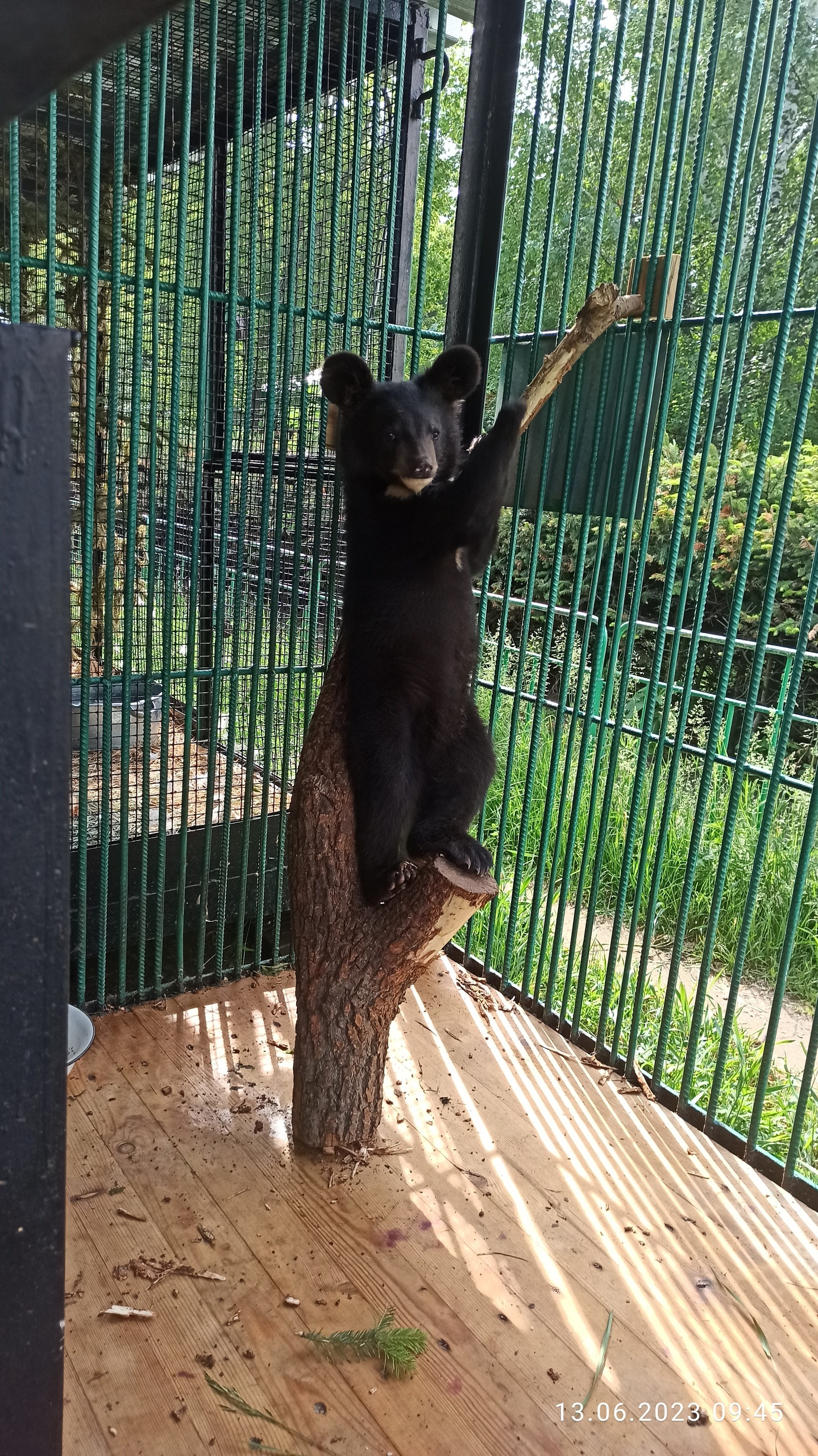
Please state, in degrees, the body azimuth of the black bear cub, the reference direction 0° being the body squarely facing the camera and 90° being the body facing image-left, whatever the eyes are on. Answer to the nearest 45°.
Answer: approximately 315°

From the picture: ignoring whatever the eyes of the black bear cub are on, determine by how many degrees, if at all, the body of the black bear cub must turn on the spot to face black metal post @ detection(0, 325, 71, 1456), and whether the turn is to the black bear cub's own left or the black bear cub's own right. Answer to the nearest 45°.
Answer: approximately 45° to the black bear cub's own right
